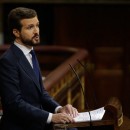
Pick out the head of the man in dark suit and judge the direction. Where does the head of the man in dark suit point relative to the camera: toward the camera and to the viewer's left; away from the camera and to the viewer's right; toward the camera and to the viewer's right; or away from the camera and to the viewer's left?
toward the camera and to the viewer's right

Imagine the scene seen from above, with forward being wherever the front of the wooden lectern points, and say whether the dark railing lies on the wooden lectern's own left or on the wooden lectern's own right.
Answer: on the wooden lectern's own left
